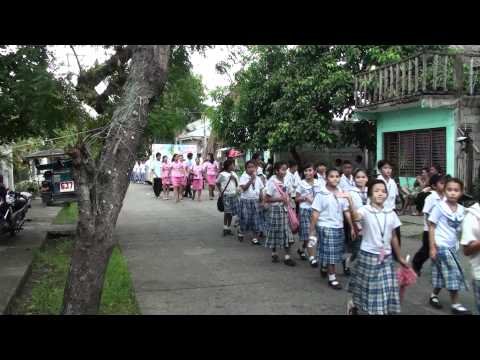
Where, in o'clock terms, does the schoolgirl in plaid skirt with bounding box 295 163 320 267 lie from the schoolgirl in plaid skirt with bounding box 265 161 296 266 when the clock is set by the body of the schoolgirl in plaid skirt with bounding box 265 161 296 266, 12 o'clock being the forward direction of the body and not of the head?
the schoolgirl in plaid skirt with bounding box 295 163 320 267 is roughly at 10 o'clock from the schoolgirl in plaid skirt with bounding box 265 161 296 266.

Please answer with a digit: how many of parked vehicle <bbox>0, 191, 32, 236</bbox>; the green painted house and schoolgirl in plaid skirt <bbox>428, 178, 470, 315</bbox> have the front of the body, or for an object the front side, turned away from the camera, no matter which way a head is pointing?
0

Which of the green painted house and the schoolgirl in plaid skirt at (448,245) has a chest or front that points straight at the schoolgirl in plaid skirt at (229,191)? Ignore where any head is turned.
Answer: the green painted house

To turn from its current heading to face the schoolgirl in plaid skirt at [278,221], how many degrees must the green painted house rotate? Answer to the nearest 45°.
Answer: approximately 45° to its left

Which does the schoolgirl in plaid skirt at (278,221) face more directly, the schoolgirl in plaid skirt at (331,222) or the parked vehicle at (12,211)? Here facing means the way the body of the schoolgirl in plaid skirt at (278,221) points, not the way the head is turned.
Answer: the schoolgirl in plaid skirt

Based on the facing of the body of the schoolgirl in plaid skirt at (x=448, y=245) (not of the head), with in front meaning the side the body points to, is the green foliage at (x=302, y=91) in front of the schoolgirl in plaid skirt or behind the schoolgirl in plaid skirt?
behind

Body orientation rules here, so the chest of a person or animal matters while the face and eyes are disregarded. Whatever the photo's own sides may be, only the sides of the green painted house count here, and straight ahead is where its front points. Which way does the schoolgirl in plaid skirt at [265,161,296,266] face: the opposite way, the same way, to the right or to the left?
to the left

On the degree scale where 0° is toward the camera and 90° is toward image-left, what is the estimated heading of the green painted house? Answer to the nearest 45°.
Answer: approximately 45°

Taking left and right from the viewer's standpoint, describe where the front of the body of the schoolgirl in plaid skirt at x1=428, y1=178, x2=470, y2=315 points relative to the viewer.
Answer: facing the viewer and to the right of the viewer

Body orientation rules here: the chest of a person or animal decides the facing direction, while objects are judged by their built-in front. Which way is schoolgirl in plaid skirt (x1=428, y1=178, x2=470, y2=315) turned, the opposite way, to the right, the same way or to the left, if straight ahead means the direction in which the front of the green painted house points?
to the left
